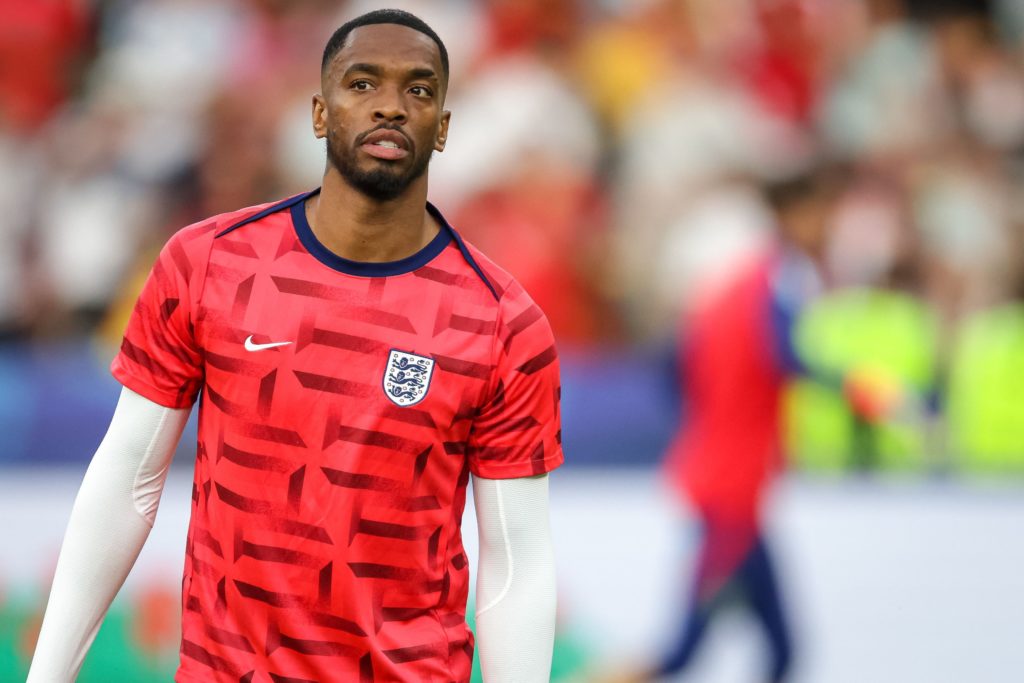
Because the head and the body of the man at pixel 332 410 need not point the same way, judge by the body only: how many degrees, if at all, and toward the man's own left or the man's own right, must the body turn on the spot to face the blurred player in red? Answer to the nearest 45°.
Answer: approximately 135° to the man's own left

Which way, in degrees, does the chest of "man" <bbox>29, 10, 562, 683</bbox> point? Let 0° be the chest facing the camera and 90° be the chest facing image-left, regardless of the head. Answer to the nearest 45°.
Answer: approximately 0°
